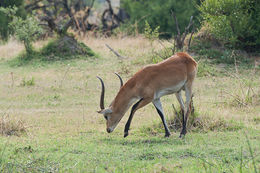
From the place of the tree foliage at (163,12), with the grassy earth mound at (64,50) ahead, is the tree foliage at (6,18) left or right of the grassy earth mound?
right

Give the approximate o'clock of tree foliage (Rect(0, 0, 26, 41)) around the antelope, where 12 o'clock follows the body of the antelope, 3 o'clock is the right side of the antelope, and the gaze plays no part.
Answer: The tree foliage is roughly at 2 o'clock from the antelope.

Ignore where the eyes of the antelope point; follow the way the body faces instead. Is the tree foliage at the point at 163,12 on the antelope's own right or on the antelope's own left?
on the antelope's own right

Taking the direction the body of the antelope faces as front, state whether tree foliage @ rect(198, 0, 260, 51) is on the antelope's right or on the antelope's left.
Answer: on the antelope's right

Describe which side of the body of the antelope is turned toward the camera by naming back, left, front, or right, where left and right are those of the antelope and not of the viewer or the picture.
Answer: left

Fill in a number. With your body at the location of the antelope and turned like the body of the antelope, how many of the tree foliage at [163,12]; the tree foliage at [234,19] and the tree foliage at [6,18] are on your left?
0

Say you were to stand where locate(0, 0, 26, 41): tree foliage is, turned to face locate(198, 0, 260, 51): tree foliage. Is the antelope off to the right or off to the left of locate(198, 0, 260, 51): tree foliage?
right

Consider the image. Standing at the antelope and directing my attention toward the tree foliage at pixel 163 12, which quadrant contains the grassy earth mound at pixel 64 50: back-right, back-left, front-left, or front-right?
front-left

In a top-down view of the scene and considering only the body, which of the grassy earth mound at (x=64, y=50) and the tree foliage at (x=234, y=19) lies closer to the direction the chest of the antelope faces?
the grassy earth mound

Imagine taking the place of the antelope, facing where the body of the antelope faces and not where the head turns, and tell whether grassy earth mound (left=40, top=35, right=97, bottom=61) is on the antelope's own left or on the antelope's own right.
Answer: on the antelope's own right
